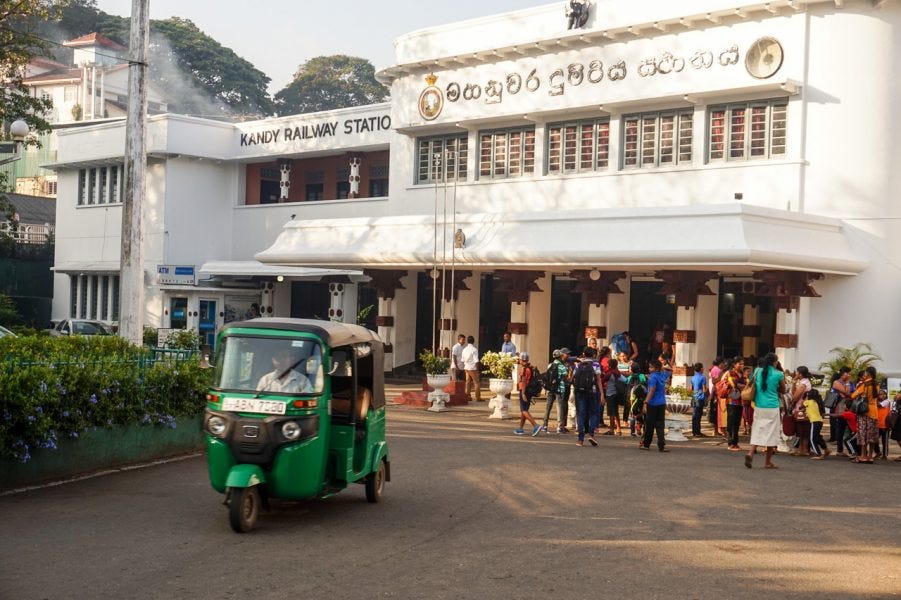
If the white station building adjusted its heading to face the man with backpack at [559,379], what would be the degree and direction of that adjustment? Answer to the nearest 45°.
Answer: approximately 45° to its left

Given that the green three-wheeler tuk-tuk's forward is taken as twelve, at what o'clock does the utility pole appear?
The utility pole is roughly at 4 o'clock from the green three-wheeler tuk-tuk.

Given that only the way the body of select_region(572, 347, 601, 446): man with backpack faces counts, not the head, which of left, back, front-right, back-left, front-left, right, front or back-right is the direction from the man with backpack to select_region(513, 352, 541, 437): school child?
front-left

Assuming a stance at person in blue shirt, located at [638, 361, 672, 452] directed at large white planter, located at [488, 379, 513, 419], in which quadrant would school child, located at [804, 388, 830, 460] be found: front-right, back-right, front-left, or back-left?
back-right

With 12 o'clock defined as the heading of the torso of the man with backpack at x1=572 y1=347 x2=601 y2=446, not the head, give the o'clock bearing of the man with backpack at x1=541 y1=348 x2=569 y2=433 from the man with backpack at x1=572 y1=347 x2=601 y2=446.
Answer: the man with backpack at x1=541 y1=348 x2=569 y2=433 is roughly at 11 o'clock from the man with backpack at x1=572 y1=347 x2=601 y2=446.

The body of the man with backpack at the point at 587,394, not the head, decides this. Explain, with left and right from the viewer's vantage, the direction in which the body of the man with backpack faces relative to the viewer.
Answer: facing away from the viewer

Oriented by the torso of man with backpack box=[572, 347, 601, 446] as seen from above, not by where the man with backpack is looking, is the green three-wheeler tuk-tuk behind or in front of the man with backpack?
behind

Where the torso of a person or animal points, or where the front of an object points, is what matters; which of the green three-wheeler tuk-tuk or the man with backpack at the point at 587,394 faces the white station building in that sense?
the man with backpack

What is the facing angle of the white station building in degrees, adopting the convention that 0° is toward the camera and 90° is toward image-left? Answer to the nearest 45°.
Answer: approximately 45°
